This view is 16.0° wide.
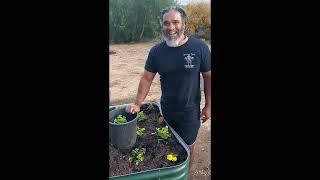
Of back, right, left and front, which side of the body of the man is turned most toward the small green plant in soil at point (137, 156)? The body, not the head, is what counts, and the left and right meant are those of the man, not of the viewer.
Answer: front

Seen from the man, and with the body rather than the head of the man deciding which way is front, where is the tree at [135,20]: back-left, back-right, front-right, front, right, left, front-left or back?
back

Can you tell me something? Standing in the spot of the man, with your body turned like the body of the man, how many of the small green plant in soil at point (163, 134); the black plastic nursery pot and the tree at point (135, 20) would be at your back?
1

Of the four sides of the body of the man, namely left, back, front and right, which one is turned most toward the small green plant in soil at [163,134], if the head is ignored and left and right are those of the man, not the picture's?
front

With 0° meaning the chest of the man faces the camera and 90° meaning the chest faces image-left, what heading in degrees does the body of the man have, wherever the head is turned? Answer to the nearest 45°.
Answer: approximately 0°
